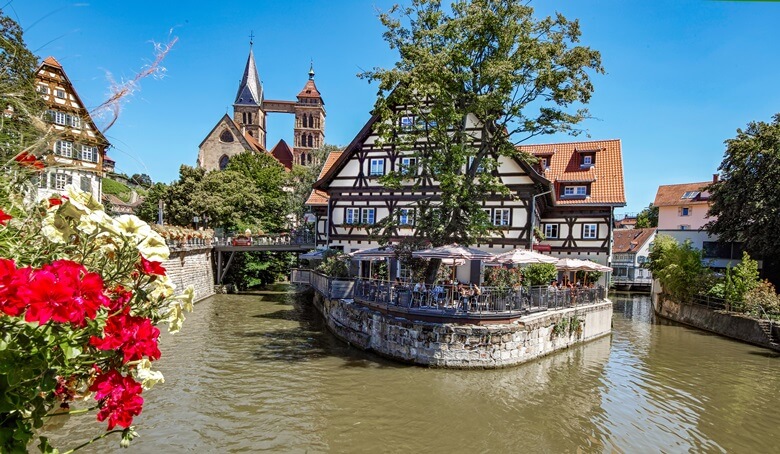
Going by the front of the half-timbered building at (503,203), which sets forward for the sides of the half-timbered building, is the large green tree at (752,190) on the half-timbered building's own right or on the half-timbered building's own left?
on the half-timbered building's own left

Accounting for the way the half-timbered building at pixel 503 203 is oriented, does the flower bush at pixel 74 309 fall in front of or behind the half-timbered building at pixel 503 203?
in front

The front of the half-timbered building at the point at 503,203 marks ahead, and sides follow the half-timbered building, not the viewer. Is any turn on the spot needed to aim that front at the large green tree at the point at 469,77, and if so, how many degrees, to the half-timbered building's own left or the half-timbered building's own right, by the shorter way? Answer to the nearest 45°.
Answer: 0° — it already faces it

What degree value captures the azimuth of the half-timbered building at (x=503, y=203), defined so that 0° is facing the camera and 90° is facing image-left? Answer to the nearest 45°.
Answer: approximately 0°

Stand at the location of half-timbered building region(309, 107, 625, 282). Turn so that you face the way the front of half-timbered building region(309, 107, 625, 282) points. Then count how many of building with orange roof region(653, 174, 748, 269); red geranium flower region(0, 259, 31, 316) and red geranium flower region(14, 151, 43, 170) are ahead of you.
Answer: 2

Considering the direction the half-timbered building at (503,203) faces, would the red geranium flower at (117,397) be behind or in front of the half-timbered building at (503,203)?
in front

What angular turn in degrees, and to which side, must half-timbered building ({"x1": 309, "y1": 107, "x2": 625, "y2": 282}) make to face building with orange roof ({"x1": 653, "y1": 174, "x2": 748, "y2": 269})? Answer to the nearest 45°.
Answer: approximately 135° to its left

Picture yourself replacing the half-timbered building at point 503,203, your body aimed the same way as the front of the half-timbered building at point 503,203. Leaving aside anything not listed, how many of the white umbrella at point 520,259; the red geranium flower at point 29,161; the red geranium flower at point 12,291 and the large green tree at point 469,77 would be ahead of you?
4
